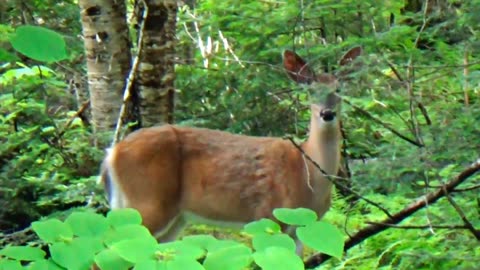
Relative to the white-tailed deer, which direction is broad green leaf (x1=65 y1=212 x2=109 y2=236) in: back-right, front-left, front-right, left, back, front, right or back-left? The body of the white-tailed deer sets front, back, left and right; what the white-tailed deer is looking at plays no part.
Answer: right

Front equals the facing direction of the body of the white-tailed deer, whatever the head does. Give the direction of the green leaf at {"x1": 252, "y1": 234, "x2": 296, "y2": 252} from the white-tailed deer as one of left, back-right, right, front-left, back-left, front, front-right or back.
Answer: right

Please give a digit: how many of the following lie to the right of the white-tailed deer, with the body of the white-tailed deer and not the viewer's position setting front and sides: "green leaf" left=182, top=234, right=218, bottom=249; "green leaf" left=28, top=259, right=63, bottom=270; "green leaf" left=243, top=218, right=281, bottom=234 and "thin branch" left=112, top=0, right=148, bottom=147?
3

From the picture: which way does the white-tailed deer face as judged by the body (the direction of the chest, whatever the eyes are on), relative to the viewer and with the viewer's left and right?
facing to the right of the viewer

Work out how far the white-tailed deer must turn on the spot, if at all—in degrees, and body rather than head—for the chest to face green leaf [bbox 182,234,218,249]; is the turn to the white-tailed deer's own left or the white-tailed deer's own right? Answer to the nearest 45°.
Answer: approximately 90° to the white-tailed deer's own right

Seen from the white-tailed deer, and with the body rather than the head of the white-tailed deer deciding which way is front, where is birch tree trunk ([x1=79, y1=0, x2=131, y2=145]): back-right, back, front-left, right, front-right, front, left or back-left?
back-left

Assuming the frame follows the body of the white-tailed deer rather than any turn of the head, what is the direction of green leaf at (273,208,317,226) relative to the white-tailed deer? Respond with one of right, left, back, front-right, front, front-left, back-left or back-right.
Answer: right

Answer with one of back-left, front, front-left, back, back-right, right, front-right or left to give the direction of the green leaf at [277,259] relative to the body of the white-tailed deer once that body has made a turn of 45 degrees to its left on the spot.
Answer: back-right

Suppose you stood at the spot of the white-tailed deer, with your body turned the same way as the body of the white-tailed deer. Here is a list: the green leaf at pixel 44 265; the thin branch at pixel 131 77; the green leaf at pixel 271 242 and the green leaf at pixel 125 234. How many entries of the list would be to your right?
3

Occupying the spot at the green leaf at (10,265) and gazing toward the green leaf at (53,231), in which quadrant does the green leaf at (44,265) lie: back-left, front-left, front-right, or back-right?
front-right

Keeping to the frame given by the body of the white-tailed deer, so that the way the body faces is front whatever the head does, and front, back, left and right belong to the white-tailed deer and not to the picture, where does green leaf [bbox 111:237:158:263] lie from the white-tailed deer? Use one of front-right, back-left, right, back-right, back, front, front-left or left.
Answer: right

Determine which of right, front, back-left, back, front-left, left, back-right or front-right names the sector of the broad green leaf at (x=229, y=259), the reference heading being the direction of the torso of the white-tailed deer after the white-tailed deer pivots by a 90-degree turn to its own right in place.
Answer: front

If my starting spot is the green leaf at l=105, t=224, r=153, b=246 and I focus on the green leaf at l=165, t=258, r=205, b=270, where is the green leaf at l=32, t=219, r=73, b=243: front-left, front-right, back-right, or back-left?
back-right

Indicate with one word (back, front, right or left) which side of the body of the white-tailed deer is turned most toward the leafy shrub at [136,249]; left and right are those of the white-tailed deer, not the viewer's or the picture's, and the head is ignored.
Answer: right

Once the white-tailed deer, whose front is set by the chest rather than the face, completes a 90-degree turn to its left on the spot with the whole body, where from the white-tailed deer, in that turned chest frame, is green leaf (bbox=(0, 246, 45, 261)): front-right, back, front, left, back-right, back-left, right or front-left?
back

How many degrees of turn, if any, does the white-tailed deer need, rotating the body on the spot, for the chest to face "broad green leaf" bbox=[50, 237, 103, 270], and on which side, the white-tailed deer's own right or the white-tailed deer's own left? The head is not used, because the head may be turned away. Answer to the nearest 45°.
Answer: approximately 90° to the white-tailed deer's own right

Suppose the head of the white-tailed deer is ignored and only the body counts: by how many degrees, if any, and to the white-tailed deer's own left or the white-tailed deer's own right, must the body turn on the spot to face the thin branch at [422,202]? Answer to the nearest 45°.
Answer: approximately 45° to the white-tailed deer's own right
